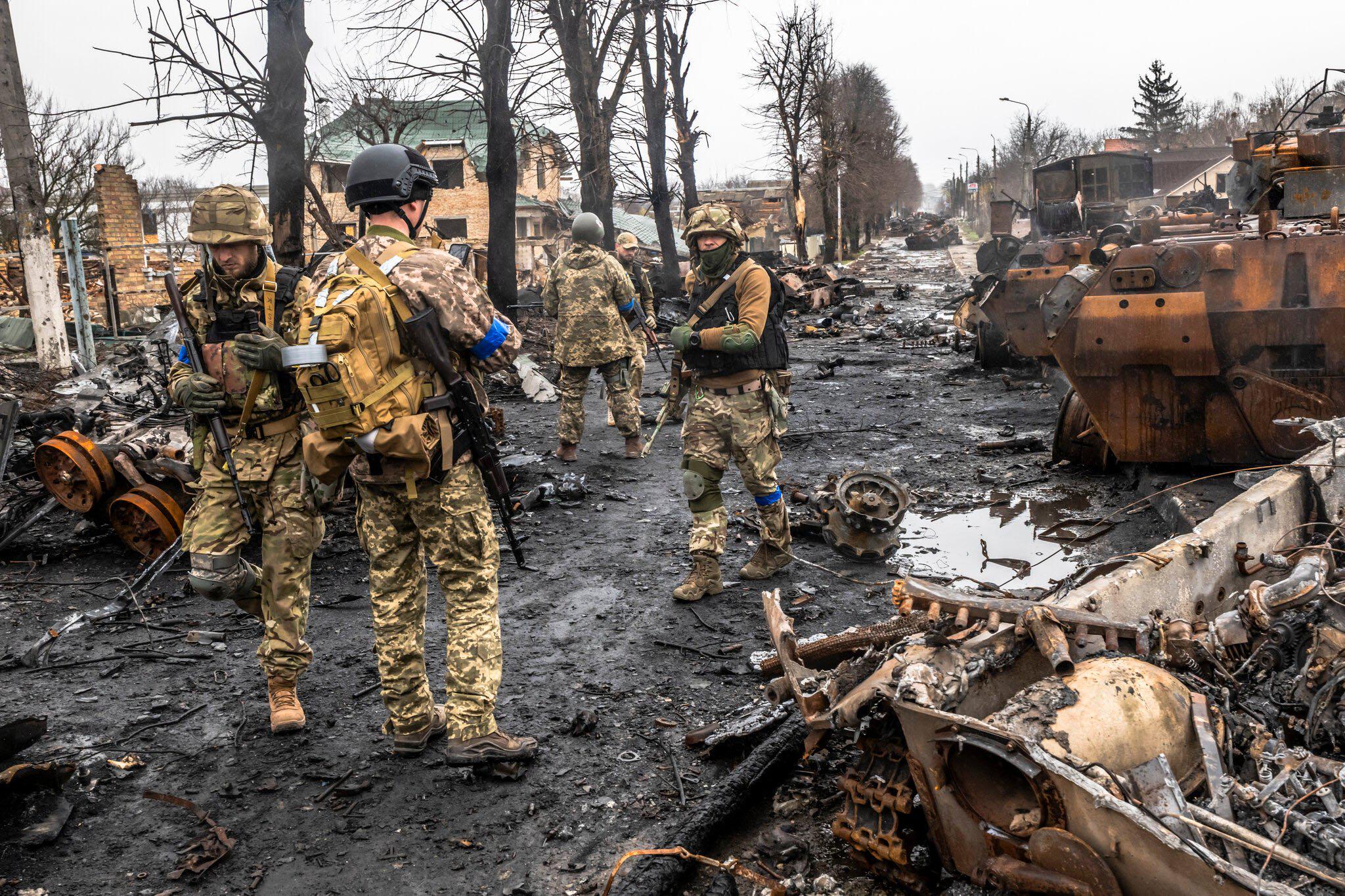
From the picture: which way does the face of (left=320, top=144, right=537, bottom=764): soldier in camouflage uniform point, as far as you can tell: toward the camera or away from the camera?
away from the camera

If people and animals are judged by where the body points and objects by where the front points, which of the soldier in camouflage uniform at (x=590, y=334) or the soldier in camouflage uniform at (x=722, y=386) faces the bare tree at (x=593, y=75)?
the soldier in camouflage uniform at (x=590, y=334)

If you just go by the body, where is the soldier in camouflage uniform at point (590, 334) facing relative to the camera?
away from the camera

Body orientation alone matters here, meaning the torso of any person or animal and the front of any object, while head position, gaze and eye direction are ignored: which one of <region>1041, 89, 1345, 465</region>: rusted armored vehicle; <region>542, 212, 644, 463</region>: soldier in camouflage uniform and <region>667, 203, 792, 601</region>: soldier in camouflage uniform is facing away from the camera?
<region>542, 212, 644, 463</region>: soldier in camouflage uniform

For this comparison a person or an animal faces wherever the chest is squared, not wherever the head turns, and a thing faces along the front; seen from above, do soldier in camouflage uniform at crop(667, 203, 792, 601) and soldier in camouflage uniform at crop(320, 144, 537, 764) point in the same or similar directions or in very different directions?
very different directions

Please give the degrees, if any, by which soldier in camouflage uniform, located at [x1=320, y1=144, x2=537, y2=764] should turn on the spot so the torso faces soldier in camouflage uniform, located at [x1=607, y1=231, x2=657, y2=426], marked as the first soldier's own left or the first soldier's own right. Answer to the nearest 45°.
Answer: approximately 45° to the first soldier's own left

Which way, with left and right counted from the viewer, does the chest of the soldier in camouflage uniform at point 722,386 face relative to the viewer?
facing the viewer and to the left of the viewer

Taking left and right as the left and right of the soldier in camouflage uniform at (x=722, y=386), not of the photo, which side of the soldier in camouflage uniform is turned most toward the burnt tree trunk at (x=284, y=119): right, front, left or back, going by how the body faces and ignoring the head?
right

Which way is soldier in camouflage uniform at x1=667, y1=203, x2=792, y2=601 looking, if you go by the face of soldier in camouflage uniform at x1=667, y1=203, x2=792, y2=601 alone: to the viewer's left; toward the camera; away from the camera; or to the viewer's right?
toward the camera

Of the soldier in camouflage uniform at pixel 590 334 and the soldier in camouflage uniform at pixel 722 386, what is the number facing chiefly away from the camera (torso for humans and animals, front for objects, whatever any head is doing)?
1

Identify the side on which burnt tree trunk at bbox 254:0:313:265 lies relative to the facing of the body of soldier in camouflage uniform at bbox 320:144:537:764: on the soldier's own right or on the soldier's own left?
on the soldier's own left

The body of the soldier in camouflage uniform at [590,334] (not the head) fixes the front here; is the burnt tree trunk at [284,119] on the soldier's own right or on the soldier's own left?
on the soldier's own left

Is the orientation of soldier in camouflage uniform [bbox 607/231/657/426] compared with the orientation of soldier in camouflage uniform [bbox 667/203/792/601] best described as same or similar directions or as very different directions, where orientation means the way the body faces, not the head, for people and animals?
same or similar directions
